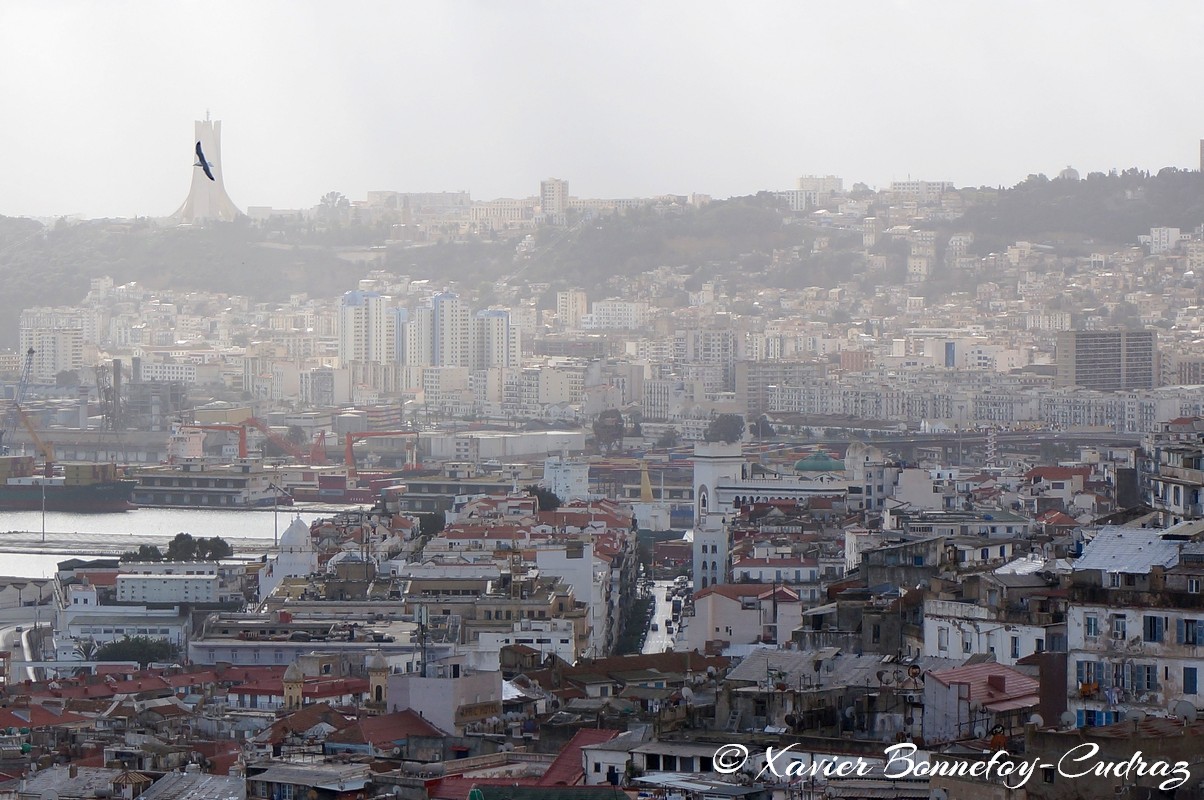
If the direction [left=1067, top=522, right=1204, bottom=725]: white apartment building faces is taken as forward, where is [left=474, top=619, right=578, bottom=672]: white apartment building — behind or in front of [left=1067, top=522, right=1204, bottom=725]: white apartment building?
behind

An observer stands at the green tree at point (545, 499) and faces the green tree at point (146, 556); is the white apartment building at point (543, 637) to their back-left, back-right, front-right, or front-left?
front-left

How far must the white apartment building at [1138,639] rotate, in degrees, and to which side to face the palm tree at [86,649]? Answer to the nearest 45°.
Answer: approximately 135° to its right

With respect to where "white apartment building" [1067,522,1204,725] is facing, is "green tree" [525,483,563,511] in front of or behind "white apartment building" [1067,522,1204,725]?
behind

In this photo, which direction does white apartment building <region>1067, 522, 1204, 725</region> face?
toward the camera
